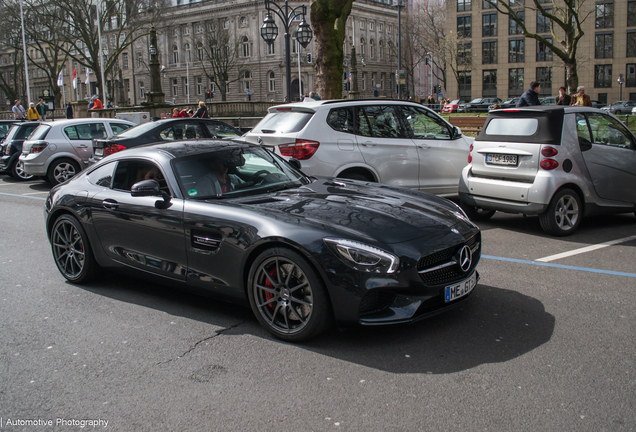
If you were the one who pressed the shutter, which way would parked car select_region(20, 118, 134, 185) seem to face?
facing away from the viewer and to the right of the viewer

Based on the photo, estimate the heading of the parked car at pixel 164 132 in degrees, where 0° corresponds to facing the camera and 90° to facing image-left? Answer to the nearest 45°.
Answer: approximately 225°

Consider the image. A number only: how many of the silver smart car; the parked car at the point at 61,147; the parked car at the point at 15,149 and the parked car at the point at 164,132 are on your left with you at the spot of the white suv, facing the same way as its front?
3

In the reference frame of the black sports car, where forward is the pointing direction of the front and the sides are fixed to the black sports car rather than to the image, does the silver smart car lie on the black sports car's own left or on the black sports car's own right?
on the black sports car's own left

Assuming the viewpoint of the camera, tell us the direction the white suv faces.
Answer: facing away from the viewer and to the right of the viewer

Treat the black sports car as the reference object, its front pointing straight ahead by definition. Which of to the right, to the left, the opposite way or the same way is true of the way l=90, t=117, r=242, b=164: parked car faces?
to the left

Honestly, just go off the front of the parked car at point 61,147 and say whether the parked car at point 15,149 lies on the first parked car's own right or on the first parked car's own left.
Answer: on the first parked car's own left

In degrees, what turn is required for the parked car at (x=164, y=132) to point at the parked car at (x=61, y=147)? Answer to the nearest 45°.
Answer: approximately 90° to its left
